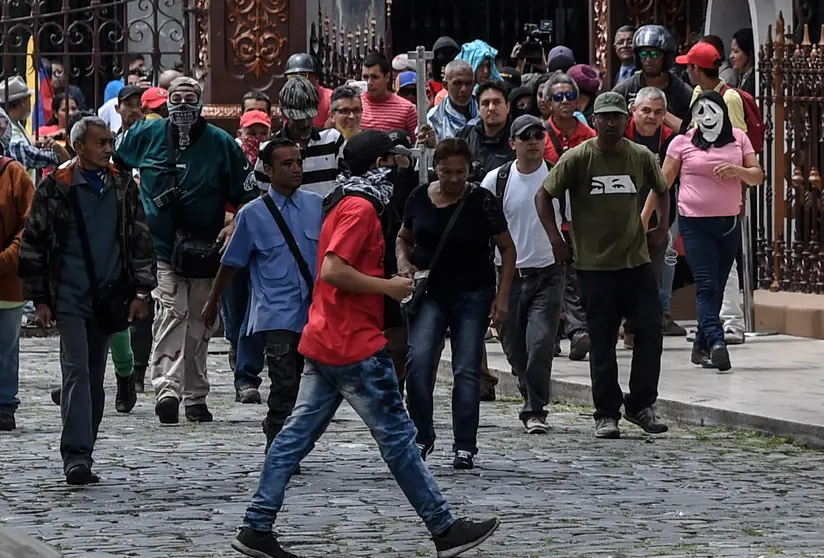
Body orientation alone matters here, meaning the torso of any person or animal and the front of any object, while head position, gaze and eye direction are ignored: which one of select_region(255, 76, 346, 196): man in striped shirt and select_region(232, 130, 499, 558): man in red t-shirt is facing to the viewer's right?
the man in red t-shirt

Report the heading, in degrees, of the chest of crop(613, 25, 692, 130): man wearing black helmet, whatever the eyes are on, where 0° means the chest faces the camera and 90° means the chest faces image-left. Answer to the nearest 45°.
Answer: approximately 0°

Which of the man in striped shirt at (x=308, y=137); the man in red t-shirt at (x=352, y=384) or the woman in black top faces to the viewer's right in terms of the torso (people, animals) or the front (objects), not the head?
the man in red t-shirt

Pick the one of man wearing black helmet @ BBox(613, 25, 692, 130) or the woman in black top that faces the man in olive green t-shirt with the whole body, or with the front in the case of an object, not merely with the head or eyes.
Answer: the man wearing black helmet

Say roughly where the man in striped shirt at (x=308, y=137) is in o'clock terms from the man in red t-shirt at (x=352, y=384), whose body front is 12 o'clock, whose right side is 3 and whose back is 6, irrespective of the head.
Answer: The man in striped shirt is roughly at 9 o'clock from the man in red t-shirt.

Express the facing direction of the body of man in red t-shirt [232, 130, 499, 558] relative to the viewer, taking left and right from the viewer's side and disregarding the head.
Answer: facing to the right of the viewer

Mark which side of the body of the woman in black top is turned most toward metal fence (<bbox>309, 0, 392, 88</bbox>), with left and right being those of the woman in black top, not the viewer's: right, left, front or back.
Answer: back

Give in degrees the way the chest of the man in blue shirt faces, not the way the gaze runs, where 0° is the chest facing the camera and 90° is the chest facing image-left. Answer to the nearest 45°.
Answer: approximately 315°

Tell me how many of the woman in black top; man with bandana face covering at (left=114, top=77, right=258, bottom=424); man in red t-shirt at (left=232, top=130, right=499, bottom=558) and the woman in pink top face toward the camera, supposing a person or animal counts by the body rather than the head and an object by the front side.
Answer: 3
